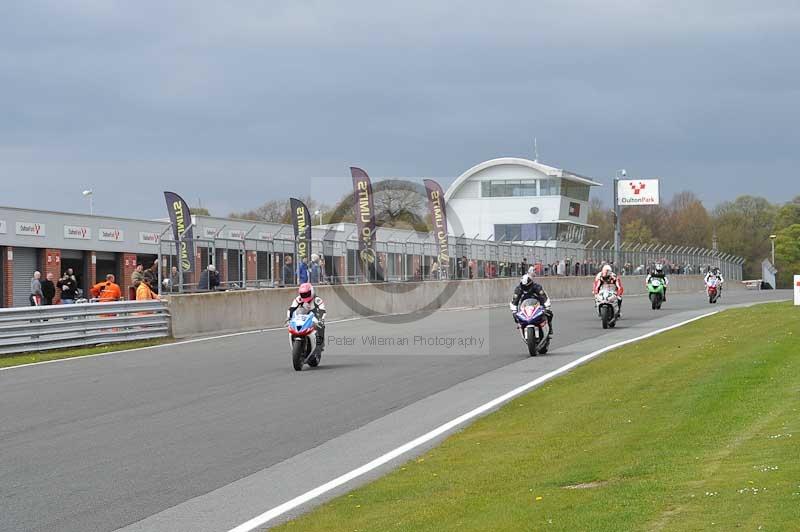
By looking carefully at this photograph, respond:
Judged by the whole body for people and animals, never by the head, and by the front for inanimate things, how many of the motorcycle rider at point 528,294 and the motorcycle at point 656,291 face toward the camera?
2

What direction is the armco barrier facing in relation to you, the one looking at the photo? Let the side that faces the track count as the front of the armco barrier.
facing the viewer and to the right of the viewer

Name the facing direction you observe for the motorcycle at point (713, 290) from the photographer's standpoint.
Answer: facing the viewer

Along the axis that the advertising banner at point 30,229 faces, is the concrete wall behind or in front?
in front

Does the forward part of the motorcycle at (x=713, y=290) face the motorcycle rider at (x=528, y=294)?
yes

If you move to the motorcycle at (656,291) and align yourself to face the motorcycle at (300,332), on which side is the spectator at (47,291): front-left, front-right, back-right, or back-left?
front-right

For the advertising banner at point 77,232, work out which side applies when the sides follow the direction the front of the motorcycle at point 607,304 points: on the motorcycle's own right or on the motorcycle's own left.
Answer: on the motorcycle's own right

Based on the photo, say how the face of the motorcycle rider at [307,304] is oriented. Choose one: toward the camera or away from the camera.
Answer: toward the camera

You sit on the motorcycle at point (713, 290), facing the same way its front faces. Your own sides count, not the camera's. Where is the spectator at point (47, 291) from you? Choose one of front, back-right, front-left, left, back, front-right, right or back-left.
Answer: front-right

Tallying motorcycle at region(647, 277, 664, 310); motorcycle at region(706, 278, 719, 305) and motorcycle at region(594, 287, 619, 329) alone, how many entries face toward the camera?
3
